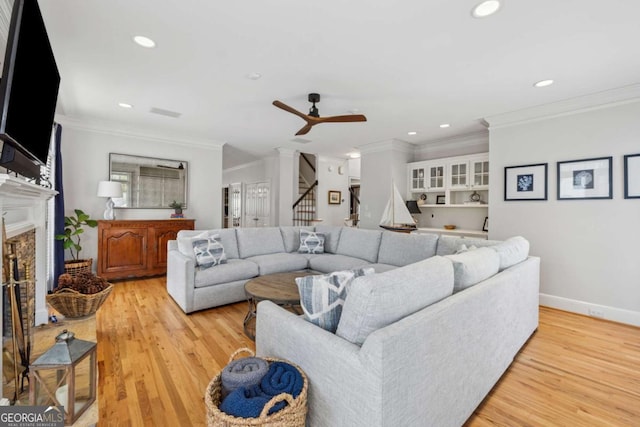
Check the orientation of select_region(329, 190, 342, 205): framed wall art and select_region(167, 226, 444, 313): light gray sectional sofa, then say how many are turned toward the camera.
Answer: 2

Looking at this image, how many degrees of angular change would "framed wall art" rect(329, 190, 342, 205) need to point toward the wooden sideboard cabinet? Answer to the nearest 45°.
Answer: approximately 45° to its right

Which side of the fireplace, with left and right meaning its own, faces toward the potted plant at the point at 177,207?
left

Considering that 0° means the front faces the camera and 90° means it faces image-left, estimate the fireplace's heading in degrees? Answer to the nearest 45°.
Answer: approximately 315°

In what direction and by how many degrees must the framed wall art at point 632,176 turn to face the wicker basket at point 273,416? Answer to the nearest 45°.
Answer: approximately 45° to its left

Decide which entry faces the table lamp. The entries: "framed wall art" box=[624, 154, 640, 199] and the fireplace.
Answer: the framed wall art

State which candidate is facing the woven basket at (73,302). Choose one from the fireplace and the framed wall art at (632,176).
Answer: the framed wall art

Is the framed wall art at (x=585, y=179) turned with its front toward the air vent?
yes

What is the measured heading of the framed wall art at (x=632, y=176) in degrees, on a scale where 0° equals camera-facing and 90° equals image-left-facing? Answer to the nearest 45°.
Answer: approximately 45°

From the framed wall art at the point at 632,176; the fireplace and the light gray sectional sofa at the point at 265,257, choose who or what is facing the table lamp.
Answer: the framed wall art
